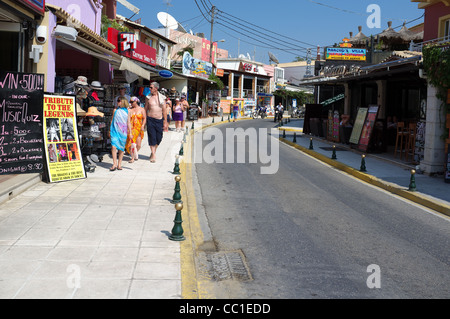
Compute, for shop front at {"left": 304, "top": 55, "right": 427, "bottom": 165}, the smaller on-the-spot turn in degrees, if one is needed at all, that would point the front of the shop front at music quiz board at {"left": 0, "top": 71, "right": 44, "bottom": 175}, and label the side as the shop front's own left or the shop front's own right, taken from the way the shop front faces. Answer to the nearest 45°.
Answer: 0° — it already faces it

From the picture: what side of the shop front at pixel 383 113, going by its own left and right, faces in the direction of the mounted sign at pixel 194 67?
right

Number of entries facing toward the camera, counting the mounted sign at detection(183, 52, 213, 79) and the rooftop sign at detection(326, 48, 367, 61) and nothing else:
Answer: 2

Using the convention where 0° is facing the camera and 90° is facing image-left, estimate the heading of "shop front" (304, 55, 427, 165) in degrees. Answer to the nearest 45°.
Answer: approximately 45°

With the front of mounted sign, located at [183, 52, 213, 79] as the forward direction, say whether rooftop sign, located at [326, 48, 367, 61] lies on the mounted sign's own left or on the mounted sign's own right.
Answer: on the mounted sign's own left

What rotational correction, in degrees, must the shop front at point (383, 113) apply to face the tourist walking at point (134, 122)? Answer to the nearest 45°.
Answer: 0° — it already faces them

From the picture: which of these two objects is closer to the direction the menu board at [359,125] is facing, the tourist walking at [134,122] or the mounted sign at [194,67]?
the tourist walking

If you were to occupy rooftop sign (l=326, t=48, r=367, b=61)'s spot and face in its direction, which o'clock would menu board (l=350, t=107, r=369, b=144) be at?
The menu board is roughly at 12 o'clock from the rooftop sign.

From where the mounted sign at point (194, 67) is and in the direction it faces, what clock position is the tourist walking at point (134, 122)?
The tourist walking is roughly at 12 o'clock from the mounted sign.

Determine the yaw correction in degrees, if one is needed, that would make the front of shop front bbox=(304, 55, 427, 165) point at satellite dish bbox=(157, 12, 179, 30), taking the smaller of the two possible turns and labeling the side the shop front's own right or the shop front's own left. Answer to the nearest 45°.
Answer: approximately 90° to the shop front's own right

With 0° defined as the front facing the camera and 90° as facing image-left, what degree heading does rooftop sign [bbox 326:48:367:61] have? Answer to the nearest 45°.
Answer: approximately 0°
